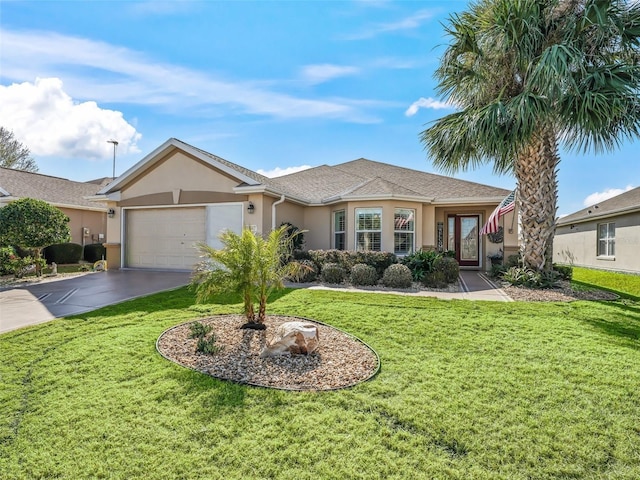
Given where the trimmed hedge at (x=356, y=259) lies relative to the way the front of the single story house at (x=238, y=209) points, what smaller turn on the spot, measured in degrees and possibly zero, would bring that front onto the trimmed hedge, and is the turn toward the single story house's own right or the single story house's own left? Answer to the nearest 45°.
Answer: approximately 45° to the single story house's own left

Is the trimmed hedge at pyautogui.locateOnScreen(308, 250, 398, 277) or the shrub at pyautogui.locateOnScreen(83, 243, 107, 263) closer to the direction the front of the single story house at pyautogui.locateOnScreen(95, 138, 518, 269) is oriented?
the trimmed hedge

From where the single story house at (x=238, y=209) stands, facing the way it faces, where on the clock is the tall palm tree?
The tall palm tree is roughly at 10 o'clock from the single story house.

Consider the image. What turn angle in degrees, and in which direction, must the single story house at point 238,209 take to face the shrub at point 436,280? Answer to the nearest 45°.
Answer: approximately 45° to its left

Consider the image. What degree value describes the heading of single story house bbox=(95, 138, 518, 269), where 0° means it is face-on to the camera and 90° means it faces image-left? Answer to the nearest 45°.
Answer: approximately 0°

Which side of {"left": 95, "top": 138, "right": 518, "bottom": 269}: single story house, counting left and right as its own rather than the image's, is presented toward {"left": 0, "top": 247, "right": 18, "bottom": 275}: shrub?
right

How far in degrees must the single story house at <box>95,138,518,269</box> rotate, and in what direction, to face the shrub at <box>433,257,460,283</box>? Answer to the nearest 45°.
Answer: approximately 45° to its left

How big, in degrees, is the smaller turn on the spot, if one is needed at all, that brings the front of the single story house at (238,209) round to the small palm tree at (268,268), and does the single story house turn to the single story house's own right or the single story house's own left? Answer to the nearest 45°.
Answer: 0° — it already faces it
